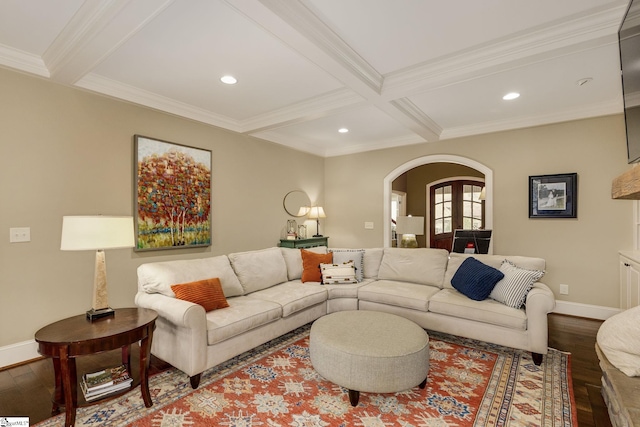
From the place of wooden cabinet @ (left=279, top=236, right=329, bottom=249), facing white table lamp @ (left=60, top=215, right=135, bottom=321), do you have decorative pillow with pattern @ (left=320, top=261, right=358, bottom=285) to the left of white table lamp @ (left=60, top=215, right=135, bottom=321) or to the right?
left

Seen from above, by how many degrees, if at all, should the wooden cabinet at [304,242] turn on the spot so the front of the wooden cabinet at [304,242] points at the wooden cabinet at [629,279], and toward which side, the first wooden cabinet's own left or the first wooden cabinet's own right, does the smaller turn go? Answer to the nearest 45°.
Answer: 0° — it already faces it

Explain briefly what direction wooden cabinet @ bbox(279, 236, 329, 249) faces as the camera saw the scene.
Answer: facing the viewer and to the right of the viewer

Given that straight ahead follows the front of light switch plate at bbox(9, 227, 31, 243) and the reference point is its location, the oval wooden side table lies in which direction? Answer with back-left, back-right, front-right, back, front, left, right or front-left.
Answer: front

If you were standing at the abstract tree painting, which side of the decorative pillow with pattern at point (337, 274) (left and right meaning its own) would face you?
right

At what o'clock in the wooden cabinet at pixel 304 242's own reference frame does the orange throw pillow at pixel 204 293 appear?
The orange throw pillow is roughly at 2 o'clock from the wooden cabinet.

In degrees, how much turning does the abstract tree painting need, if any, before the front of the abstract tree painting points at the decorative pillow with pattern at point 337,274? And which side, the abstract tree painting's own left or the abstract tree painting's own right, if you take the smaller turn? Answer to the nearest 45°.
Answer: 0° — it already faces it

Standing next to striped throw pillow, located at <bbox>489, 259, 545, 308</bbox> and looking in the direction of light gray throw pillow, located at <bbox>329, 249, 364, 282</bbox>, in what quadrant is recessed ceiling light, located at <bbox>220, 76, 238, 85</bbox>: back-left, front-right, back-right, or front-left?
front-left

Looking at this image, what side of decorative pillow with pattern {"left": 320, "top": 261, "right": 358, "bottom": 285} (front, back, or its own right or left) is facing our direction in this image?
front

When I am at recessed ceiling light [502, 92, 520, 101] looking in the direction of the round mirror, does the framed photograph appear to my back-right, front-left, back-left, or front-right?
back-right

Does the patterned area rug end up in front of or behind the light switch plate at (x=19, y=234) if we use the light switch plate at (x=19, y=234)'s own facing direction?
in front

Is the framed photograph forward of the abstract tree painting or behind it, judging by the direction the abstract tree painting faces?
forward

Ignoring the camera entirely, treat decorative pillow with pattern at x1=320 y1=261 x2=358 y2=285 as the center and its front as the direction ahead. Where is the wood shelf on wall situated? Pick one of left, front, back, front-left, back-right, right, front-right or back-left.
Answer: front-left

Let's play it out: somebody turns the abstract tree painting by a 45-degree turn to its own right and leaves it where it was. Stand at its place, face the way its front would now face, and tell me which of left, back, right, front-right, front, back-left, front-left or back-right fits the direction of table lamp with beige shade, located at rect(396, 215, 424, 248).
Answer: left
